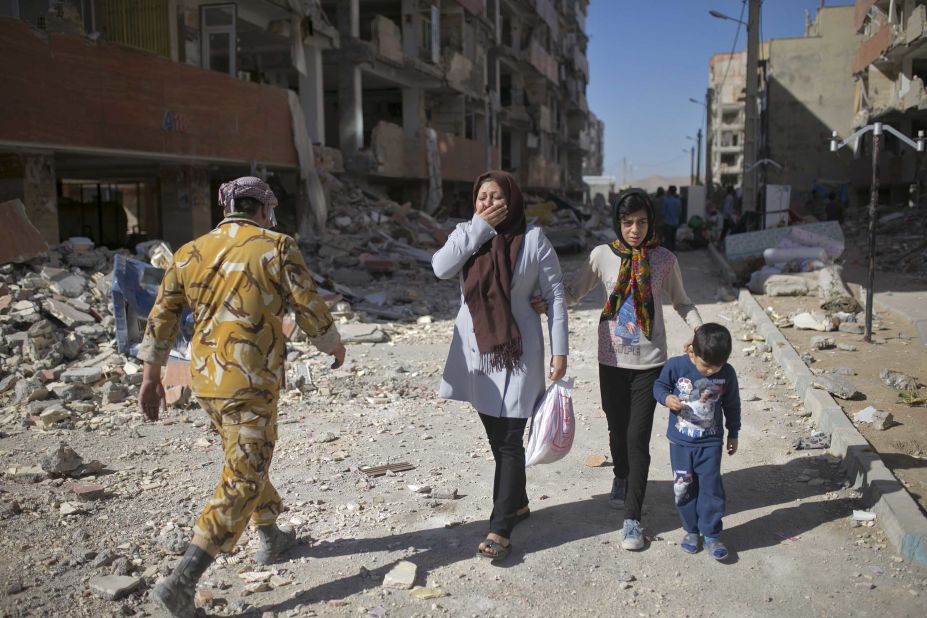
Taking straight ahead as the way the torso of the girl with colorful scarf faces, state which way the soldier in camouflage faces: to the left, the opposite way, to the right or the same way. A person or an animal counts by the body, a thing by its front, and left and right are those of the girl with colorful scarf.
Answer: the opposite way

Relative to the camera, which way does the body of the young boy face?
toward the camera

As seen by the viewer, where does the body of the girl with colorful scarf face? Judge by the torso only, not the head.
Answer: toward the camera

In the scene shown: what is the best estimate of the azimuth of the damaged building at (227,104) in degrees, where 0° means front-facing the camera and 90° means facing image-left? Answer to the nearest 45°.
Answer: approximately 315°

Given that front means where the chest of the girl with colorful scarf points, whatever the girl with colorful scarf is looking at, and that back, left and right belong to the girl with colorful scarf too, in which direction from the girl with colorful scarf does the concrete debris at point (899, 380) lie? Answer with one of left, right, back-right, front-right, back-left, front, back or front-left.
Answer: back-left

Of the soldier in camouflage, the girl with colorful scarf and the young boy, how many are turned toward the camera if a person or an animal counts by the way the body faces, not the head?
2

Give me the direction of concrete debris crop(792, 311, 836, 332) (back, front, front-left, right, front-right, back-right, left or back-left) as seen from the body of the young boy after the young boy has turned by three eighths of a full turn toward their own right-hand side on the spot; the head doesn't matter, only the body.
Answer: front-right

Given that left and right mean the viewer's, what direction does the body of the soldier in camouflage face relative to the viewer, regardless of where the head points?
facing away from the viewer and to the right of the viewer

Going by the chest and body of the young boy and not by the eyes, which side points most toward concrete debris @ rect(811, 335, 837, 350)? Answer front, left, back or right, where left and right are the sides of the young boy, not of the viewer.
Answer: back

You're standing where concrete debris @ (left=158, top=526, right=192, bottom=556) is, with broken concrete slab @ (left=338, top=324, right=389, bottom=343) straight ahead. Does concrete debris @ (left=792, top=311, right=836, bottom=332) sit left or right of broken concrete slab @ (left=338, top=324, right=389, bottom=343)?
right

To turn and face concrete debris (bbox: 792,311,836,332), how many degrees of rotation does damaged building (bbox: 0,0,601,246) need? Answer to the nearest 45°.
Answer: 0° — it already faces it

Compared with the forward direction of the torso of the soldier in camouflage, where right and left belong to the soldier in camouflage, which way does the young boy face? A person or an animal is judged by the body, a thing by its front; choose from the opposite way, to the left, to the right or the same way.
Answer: the opposite way

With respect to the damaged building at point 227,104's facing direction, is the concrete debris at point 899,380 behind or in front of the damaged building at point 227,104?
in front

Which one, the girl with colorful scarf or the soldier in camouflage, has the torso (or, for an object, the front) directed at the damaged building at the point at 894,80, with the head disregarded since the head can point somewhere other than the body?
the soldier in camouflage

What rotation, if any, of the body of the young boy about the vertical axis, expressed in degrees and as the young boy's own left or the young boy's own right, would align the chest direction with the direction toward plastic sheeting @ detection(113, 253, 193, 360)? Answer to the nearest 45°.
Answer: approximately 135° to the young boy's own right

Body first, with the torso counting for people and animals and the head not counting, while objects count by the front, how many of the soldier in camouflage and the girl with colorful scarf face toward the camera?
1

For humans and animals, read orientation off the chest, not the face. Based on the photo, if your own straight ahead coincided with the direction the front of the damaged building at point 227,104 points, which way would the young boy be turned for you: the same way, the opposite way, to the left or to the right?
to the right

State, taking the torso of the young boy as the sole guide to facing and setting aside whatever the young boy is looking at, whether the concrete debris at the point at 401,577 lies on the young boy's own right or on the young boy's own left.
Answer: on the young boy's own right

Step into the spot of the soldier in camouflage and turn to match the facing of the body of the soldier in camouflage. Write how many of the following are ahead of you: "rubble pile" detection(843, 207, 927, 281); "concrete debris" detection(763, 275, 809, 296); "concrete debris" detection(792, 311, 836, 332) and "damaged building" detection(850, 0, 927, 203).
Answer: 4
